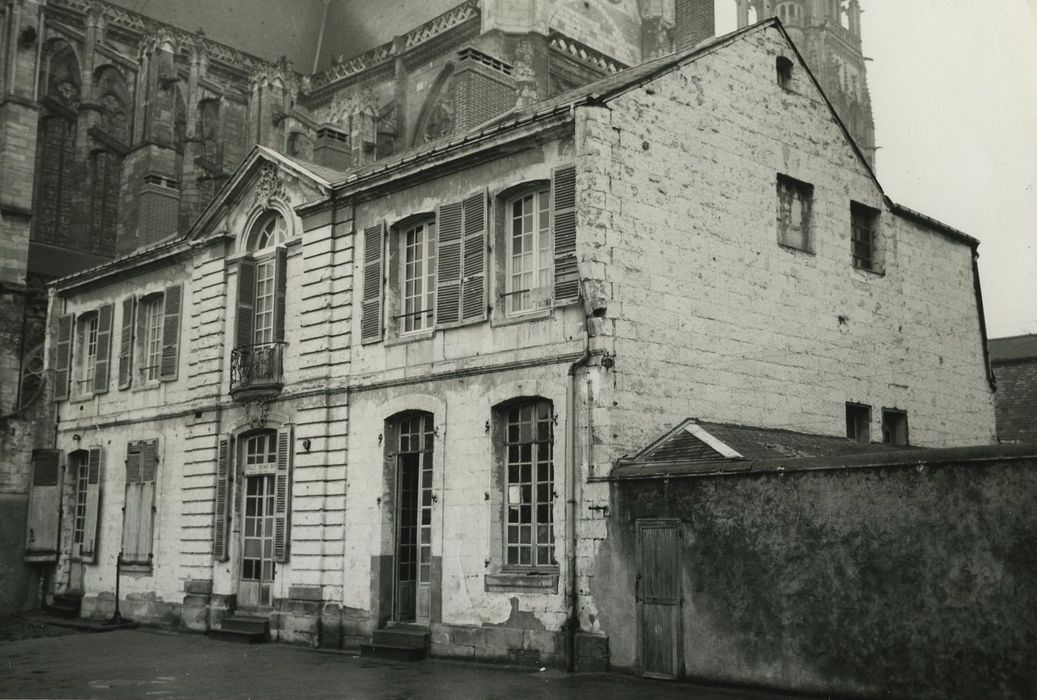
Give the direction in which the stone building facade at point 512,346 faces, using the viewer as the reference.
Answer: facing the viewer and to the left of the viewer

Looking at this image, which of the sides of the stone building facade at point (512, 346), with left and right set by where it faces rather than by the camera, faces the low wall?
left
